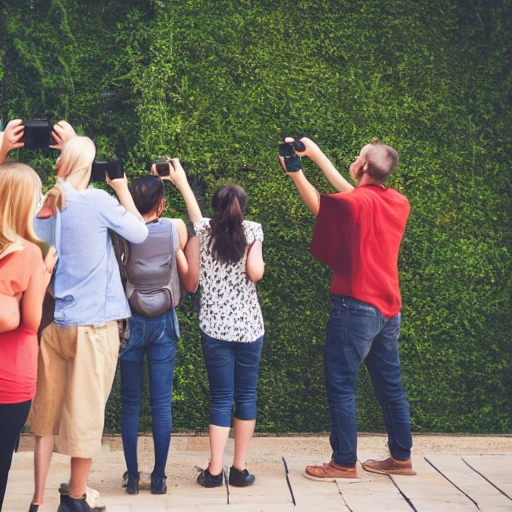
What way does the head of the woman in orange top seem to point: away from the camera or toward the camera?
away from the camera

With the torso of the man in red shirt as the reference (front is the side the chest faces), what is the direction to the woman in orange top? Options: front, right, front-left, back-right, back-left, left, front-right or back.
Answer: left

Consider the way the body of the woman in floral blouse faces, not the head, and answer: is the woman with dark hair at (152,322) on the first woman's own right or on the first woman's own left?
on the first woman's own left

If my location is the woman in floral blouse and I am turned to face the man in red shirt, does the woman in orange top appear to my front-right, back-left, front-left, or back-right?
back-right

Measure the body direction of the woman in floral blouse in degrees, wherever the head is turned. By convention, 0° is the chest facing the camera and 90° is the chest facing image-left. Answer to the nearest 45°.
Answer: approximately 180°

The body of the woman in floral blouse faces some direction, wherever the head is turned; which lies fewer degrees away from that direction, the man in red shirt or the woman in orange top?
the man in red shirt

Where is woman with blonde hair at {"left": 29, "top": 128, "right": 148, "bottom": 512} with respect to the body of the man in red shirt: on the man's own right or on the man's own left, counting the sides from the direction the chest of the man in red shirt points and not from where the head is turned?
on the man's own left

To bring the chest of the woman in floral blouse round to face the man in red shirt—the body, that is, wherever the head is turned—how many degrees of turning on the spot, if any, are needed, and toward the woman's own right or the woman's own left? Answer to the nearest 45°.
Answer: approximately 90° to the woman's own right

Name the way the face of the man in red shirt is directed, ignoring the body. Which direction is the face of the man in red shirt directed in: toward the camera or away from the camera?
away from the camera

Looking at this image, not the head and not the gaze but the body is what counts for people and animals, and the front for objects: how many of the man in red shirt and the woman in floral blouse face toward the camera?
0

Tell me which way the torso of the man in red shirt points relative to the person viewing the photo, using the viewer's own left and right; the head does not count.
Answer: facing away from the viewer and to the left of the viewer

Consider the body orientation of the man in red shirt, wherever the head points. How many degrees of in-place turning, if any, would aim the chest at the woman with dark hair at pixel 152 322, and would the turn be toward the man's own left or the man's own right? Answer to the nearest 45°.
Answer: approximately 90° to the man's own left
